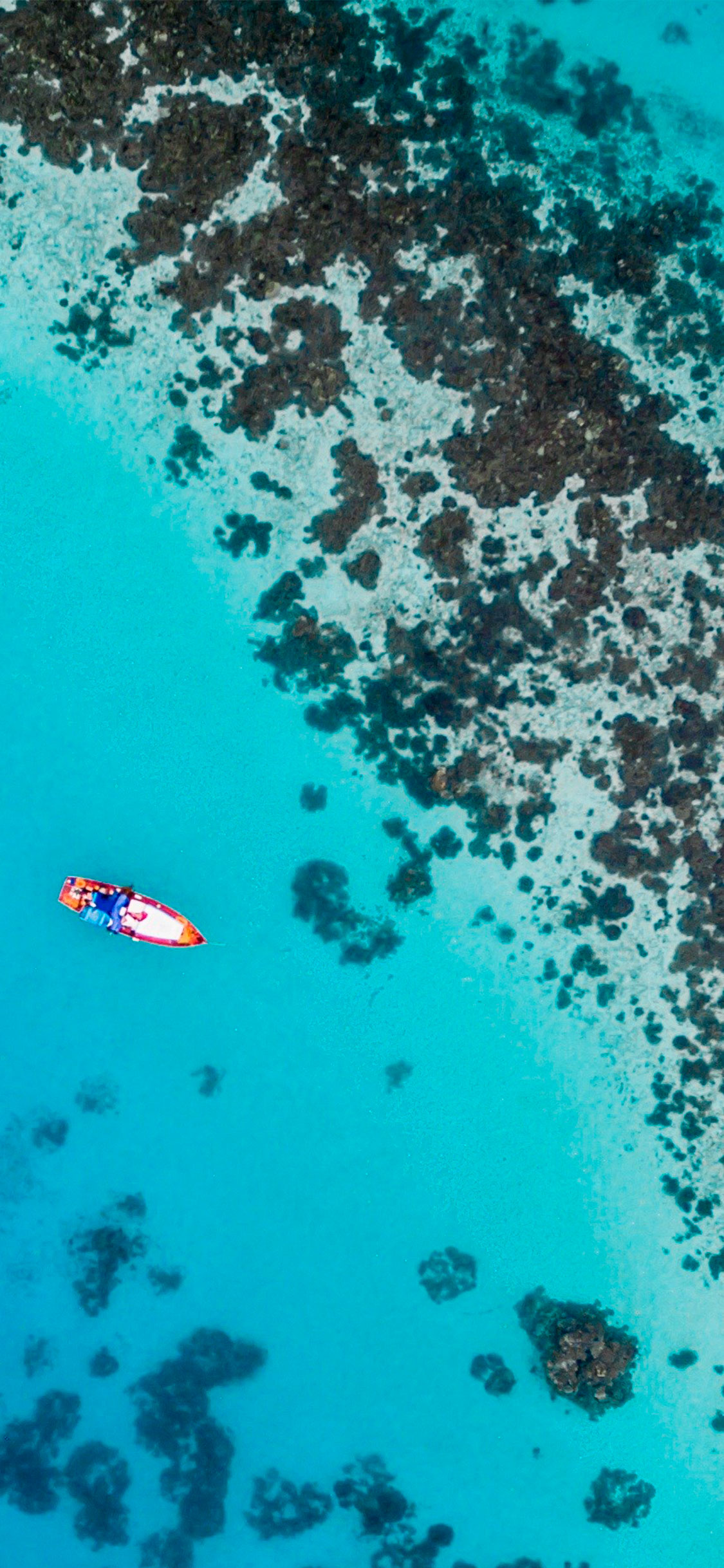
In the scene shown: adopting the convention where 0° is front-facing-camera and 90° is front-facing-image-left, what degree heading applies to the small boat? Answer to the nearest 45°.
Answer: approximately 270°

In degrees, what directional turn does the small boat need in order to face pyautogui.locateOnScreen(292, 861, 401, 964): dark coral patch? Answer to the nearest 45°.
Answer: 0° — it already faces it
